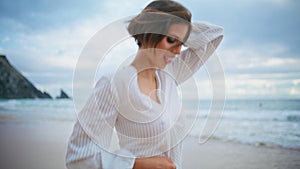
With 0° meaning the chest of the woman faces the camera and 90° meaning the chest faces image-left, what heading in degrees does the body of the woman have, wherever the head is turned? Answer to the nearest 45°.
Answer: approximately 315°

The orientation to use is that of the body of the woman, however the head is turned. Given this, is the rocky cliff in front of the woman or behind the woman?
behind

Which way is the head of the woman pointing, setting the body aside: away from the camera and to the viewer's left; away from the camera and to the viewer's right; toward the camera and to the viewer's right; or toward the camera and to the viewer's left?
toward the camera and to the viewer's right
